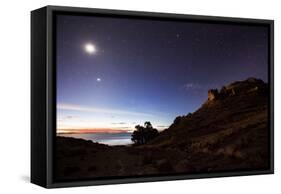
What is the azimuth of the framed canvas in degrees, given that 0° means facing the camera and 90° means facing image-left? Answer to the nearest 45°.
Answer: approximately 315°
